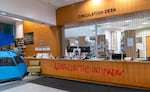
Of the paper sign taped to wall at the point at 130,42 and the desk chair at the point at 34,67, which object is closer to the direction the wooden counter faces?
the desk chair

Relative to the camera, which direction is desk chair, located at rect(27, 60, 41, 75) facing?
toward the camera

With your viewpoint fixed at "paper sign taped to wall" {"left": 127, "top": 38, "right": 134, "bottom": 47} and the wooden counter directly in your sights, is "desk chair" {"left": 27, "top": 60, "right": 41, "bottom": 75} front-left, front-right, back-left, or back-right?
front-right

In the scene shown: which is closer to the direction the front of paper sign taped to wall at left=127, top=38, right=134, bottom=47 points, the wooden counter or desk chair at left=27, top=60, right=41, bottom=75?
the wooden counter

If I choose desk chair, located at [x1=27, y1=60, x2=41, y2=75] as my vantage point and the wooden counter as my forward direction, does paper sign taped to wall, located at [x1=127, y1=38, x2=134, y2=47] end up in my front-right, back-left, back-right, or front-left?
front-left

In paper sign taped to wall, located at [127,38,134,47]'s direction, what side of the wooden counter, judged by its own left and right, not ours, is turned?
back

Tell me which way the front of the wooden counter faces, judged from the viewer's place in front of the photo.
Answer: facing the viewer and to the left of the viewer

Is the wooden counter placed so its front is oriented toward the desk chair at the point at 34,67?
no

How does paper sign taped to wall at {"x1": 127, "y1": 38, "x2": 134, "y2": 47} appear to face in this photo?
toward the camera

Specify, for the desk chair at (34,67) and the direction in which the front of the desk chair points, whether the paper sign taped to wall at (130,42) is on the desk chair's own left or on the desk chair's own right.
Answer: on the desk chair's own left
